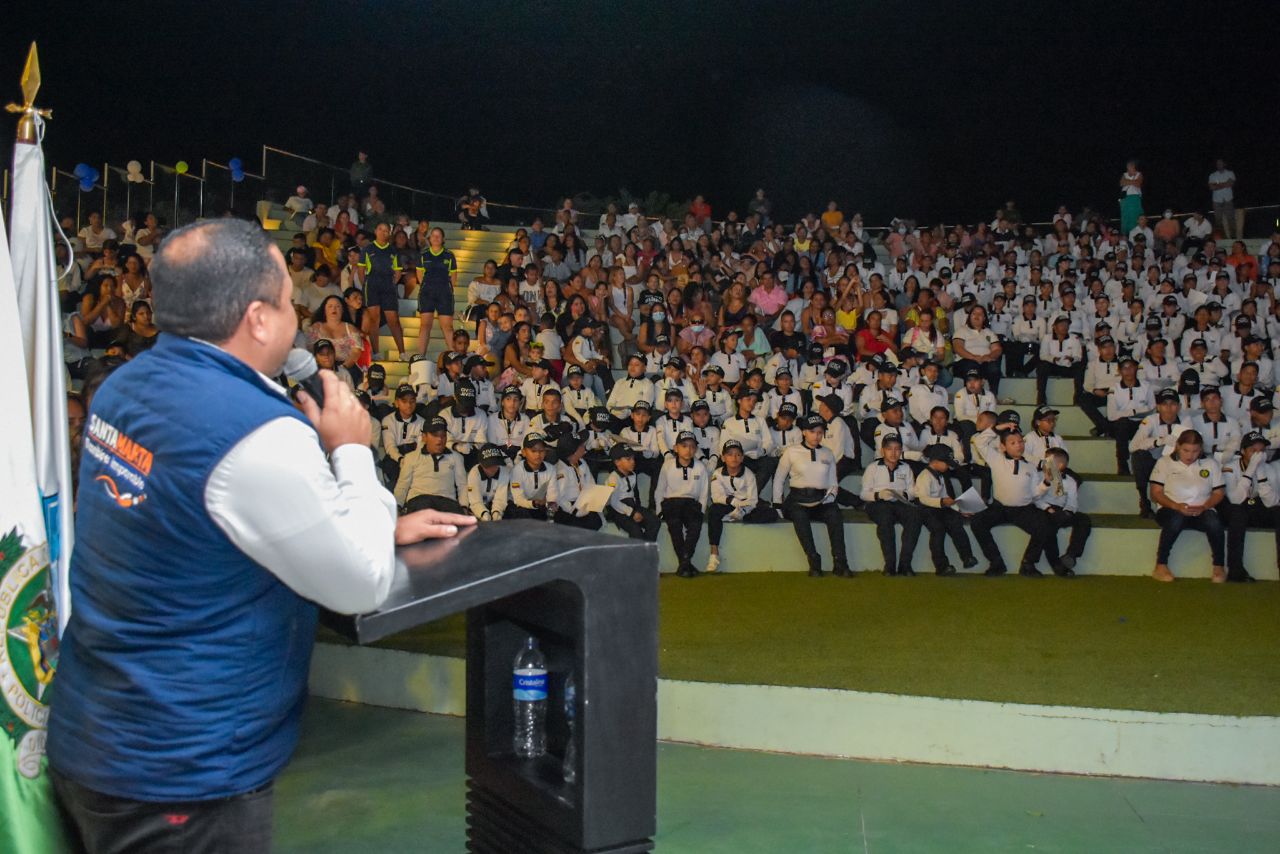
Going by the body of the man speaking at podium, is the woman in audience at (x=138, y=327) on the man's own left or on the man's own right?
on the man's own left

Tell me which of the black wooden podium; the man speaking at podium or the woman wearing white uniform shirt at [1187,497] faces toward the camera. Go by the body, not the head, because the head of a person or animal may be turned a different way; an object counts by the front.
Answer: the woman wearing white uniform shirt

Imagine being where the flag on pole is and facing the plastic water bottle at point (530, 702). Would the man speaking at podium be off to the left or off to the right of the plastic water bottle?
right

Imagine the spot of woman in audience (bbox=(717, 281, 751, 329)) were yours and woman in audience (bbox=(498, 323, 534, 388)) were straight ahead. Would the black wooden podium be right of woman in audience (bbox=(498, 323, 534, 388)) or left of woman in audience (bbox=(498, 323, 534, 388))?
left

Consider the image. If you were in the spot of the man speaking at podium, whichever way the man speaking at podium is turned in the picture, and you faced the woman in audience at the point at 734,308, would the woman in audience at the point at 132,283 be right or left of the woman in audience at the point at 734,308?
left

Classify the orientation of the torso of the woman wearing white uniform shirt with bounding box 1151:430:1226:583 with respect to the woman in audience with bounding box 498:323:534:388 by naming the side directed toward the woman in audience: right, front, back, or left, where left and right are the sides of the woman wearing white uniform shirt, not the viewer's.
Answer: right

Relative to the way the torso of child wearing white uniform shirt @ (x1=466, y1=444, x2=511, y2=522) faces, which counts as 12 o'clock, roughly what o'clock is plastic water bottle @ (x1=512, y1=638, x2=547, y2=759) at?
The plastic water bottle is roughly at 12 o'clock from the child wearing white uniform shirt.

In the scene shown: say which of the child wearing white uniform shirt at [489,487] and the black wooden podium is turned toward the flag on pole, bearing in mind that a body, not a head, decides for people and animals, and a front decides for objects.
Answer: the child wearing white uniform shirt

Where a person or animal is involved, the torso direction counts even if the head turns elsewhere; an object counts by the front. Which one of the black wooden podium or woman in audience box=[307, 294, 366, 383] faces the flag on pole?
the woman in audience

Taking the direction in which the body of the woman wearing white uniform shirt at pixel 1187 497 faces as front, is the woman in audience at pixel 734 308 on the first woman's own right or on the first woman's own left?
on the first woman's own right

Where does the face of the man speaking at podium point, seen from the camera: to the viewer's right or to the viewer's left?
to the viewer's right

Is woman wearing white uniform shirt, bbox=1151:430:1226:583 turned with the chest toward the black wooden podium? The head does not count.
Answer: yes

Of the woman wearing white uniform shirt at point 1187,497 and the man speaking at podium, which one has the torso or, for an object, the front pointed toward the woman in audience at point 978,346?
the man speaking at podium

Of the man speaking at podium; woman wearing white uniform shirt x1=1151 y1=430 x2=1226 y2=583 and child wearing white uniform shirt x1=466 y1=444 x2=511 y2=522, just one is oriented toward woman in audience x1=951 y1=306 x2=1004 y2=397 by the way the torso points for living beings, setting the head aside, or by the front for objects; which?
the man speaking at podium

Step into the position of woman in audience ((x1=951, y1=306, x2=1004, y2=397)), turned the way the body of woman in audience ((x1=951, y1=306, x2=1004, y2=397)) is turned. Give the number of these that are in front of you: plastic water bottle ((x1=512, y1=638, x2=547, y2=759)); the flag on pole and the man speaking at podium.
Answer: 3

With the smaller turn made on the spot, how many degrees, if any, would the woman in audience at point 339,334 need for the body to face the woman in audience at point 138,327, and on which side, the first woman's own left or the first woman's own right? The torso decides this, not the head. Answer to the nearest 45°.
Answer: approximately 90° to the first woman's own right

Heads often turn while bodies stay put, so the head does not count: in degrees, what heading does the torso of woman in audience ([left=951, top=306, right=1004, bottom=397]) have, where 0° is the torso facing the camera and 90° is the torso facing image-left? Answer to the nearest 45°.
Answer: approximately 0°
